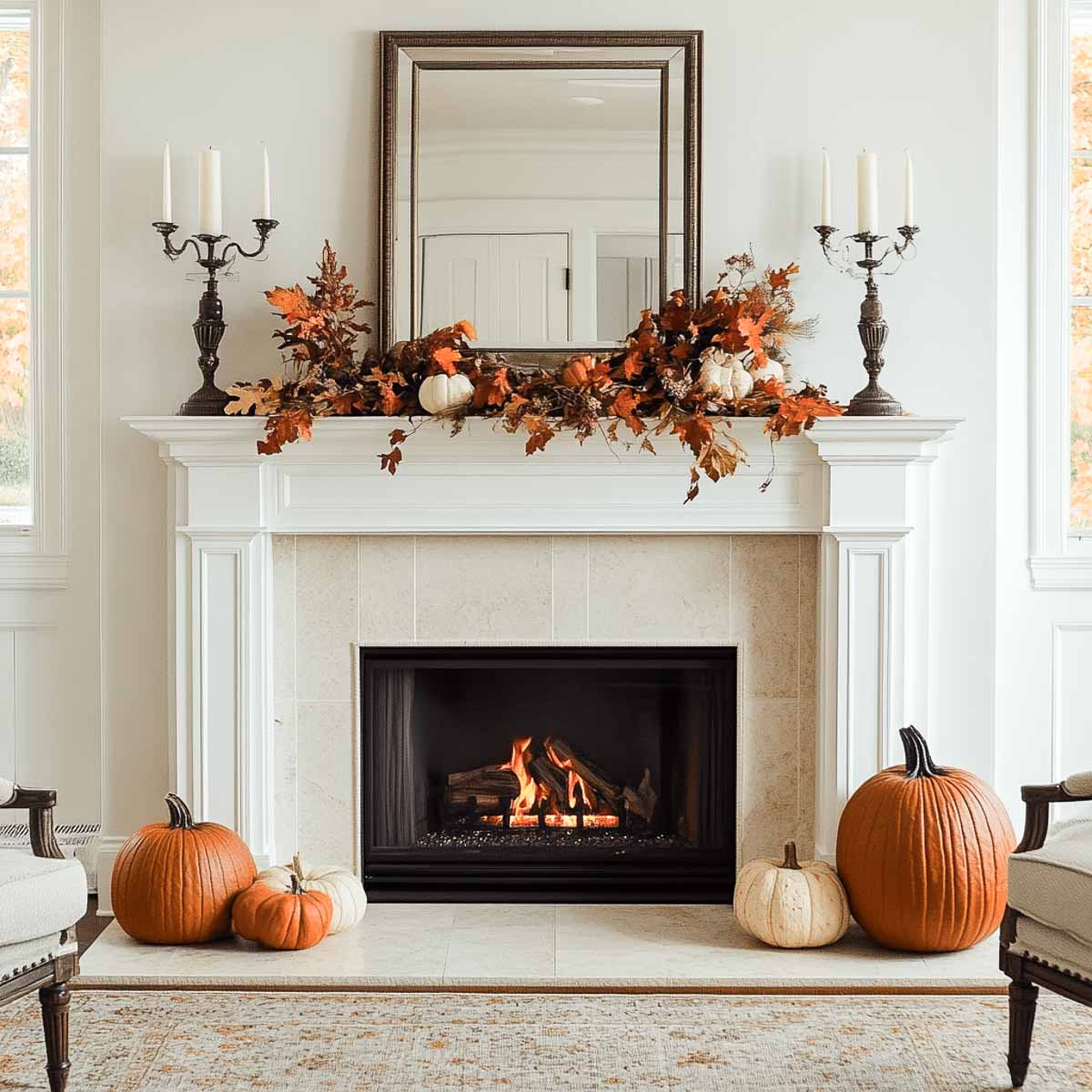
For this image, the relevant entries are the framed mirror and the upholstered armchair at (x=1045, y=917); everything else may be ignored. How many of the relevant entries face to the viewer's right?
0

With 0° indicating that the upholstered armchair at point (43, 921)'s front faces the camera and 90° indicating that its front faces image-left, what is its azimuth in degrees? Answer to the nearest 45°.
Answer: approximately 315°

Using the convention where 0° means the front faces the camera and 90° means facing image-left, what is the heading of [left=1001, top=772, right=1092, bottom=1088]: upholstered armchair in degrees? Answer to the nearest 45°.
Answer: approximately 45°

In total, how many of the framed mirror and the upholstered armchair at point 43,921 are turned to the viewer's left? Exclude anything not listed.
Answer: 0

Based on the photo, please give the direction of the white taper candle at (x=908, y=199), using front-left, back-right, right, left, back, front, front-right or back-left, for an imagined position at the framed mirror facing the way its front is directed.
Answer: left
